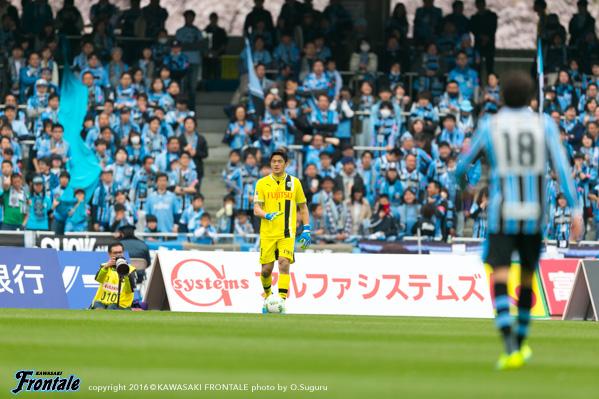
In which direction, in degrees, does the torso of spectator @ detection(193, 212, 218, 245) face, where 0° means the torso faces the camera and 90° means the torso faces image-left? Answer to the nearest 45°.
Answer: approximately 0°

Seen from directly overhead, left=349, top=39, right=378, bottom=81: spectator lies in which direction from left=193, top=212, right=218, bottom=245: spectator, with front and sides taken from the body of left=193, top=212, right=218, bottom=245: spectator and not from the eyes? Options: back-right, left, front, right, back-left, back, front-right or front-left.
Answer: back-left

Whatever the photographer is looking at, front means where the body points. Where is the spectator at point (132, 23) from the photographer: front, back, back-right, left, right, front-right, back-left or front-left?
back

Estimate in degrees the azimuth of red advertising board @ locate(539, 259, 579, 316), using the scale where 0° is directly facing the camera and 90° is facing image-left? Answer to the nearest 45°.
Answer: approximately 0°

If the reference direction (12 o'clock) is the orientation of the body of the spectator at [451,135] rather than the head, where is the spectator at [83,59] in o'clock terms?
the spectator at [83,59] is roughly at 3 o'clock from the spectator at [451,135].

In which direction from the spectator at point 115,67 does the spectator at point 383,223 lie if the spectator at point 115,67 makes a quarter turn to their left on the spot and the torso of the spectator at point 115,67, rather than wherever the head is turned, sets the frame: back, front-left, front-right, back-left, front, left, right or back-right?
front-right

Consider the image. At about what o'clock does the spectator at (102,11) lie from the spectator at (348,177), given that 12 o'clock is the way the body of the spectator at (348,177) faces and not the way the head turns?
the spectator at (102,11) is roughly at 4 o'clock from the spectator at (348,177).

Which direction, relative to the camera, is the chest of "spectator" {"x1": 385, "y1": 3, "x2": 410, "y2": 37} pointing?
toward the camera

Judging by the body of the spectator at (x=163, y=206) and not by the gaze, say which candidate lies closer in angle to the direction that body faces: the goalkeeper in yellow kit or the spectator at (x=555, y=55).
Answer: the goalkeeper in yellow kit

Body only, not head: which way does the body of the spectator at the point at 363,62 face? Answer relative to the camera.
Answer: toward the camera

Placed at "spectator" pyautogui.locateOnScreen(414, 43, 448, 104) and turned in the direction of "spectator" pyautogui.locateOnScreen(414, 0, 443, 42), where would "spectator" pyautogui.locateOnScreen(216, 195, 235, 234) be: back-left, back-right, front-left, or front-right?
back-left

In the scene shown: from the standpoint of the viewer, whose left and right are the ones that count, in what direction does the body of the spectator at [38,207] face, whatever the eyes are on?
facing the viewer
